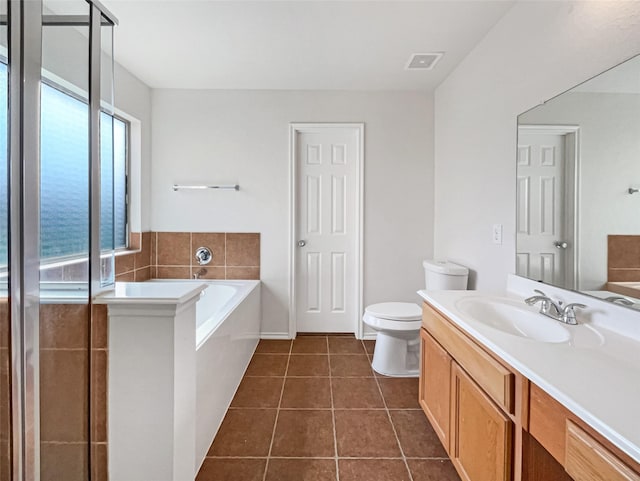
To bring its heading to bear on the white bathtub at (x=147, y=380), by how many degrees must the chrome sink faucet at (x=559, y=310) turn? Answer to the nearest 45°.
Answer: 0° — it already faces it

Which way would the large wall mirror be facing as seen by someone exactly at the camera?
facing the viewer and to the left of the viewer

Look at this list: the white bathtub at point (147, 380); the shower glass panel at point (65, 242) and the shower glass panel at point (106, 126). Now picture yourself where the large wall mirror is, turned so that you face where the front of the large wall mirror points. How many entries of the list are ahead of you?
3

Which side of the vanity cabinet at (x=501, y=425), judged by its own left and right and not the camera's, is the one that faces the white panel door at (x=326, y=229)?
right

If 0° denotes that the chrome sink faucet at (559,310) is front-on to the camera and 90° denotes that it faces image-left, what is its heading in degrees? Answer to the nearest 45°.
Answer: approximately 45°

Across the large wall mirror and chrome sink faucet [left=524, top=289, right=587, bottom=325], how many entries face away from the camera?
0

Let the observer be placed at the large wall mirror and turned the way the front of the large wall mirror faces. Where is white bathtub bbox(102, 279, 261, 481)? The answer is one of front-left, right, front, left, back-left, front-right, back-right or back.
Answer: front

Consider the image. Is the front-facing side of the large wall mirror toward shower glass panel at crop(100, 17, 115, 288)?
yes

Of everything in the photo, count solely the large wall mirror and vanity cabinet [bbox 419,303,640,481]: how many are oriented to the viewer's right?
0

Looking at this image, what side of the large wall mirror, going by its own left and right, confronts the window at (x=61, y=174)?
front

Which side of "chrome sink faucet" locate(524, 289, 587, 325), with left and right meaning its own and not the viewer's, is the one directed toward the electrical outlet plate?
right
